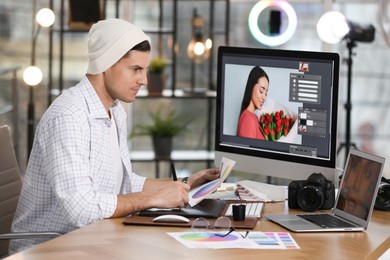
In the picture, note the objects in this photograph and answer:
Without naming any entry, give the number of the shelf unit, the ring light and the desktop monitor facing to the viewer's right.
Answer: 0

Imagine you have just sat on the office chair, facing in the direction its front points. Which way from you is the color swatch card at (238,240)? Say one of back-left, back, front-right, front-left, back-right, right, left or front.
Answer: front-right

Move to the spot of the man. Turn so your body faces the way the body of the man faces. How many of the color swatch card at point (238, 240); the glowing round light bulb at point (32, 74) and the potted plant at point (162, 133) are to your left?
2

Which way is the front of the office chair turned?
to the viewer's right

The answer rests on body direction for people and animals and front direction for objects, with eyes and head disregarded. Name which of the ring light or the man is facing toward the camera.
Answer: the ring light

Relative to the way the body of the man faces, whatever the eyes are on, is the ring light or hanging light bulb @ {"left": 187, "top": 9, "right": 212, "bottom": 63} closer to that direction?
the ring light

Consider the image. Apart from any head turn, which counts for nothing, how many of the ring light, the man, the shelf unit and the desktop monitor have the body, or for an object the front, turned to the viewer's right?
1

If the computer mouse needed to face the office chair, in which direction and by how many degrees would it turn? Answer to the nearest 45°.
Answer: approximately 135° to its left

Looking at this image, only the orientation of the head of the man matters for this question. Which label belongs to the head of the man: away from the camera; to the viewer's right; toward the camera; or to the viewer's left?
to the viewer's right

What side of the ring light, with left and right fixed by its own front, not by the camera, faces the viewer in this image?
front

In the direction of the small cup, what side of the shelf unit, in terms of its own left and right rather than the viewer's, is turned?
front

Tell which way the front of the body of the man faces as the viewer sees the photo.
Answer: to the viewer's right

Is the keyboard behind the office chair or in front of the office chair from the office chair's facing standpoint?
in front

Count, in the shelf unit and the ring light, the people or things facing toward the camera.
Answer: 2

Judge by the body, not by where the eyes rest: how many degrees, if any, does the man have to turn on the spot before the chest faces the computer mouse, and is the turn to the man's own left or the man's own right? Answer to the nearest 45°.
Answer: approximately 45° to the man's own right

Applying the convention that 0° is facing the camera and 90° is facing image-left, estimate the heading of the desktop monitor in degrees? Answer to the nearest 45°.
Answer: approximately 45°

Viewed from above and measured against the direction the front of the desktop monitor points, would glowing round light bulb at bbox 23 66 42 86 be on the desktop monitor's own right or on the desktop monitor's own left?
on the desktop monitor's own right
